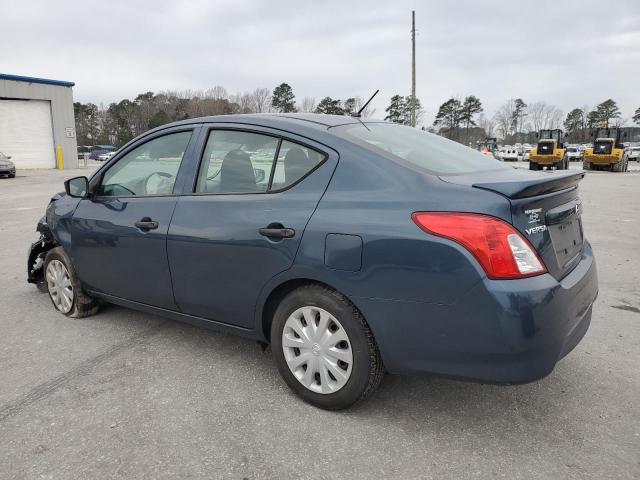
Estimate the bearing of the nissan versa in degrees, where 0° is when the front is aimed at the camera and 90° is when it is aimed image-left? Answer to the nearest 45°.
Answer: approximately 135°

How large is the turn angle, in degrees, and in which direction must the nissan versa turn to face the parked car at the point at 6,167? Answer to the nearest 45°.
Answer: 0° — it already faces it

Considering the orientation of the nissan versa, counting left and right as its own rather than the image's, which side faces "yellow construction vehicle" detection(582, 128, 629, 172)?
right
